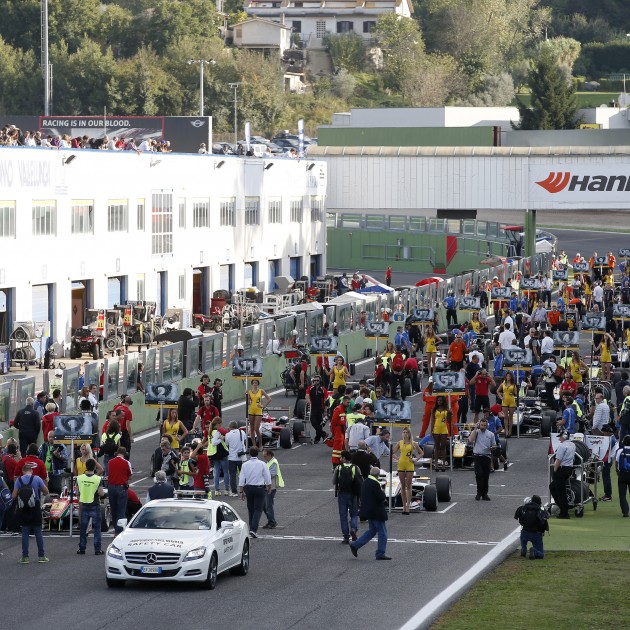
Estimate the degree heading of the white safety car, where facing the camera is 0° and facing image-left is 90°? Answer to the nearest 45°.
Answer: approximately 45°

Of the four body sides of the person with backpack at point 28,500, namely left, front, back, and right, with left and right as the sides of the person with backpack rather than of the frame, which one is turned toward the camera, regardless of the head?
back

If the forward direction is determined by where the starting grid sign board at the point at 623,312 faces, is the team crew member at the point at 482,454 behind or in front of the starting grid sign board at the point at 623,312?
in front

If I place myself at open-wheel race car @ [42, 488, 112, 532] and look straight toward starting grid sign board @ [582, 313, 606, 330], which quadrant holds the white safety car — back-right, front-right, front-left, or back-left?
back-right

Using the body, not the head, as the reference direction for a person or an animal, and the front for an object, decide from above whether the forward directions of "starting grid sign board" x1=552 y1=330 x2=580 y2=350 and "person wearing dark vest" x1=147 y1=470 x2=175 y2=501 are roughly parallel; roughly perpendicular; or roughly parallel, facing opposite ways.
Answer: roughly parallel, facing opposite ways

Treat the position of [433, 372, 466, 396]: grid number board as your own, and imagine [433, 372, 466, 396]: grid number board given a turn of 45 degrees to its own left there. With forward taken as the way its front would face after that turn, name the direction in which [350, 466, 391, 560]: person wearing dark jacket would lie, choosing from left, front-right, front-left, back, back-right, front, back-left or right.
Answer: front-right

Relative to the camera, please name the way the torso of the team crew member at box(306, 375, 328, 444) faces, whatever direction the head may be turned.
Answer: toward the camera

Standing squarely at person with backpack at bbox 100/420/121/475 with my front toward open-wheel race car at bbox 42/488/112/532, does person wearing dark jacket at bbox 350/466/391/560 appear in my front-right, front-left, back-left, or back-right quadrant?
front-left

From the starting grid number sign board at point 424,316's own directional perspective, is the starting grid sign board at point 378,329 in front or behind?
in front

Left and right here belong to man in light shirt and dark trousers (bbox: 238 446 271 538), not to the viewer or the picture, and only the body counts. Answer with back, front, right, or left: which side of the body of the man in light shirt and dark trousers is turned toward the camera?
back

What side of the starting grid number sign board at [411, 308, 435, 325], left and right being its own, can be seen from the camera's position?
front

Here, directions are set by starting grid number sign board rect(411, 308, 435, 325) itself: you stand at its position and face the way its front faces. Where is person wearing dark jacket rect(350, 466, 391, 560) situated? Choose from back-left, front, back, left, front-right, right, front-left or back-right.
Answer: front

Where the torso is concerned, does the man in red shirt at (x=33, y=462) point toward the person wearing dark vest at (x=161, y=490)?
no

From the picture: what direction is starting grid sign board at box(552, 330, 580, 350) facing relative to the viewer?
toward the camera

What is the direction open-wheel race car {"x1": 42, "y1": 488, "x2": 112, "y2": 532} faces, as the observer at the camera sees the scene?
facing the viewer and to the left of the viewer

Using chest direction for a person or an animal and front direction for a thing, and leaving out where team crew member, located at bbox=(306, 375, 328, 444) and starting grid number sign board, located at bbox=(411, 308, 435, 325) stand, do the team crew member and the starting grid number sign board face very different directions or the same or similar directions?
same or similar directions

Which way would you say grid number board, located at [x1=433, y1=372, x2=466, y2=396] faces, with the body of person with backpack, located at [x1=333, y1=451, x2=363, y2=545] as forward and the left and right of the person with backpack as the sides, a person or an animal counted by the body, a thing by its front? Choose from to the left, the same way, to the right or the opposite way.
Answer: the opposite way
